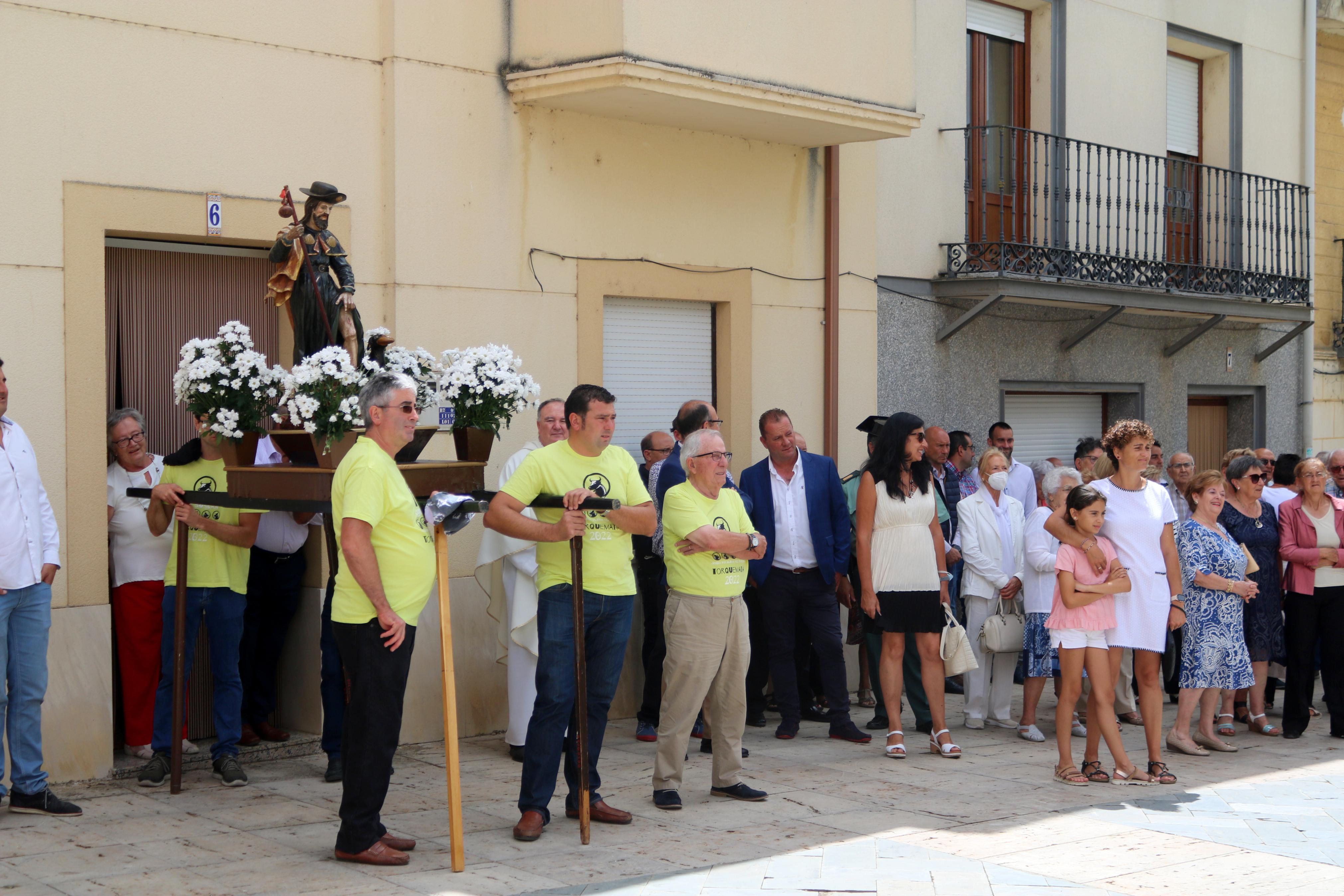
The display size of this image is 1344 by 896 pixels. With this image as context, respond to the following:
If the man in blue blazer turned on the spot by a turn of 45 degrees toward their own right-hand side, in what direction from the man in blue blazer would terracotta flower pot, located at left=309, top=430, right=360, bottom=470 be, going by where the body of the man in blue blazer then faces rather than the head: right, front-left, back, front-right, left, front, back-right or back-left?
front

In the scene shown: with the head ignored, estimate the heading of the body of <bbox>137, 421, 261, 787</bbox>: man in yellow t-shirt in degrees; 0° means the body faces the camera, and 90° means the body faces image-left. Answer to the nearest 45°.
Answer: approximately 0°

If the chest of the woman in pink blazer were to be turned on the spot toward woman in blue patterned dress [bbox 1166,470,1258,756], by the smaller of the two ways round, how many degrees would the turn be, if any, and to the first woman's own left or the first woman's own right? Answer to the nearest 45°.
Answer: approximately 45° to the first woman's own right

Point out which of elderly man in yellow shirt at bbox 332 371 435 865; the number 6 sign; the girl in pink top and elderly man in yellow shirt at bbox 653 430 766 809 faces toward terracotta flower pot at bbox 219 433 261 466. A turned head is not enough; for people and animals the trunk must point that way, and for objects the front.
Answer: the number 6 sign

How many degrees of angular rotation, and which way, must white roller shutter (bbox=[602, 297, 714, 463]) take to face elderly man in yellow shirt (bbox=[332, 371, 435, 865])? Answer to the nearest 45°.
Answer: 0° — it already faces them

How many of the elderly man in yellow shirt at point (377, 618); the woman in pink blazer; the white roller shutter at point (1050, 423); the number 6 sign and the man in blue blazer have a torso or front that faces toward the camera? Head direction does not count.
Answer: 4

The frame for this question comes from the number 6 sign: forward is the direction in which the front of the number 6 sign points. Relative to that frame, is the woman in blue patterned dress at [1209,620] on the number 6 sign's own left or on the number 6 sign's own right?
on the number 6 sign's own left

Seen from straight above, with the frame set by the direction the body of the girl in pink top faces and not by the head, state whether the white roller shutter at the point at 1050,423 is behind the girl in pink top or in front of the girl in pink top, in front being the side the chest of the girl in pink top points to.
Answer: behind

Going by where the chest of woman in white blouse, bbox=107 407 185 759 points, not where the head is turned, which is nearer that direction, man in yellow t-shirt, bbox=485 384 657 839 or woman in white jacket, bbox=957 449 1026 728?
the man in yellow t-shirt
